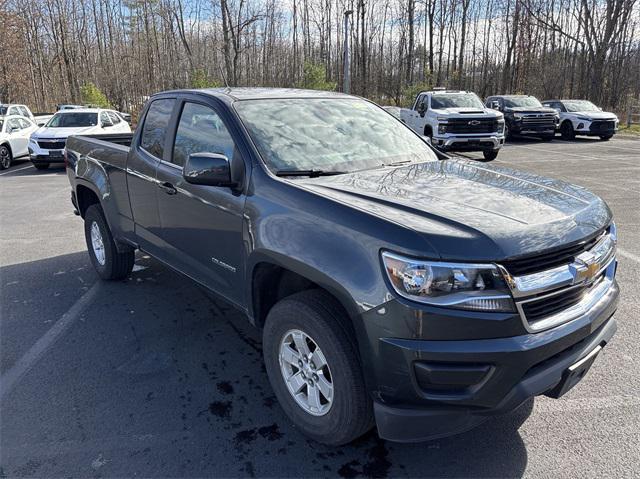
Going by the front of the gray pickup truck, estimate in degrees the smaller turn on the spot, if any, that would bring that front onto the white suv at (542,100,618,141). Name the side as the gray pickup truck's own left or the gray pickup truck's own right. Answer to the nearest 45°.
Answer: approximately 90° to the gray pickup truck's own left

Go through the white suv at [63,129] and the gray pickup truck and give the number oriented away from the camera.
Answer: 0

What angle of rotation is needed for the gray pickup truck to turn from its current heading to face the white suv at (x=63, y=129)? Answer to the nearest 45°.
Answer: approximately 180°

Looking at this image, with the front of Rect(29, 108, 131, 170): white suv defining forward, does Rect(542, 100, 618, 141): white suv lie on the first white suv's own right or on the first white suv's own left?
on the first white suv's own left

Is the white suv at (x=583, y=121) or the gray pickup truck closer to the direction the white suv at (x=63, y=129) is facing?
the gray pickup truck

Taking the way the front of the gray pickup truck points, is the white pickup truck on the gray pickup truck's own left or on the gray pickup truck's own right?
on the gray pickup truck's own left

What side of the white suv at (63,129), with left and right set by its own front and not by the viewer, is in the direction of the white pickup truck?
left

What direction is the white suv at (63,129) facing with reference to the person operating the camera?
facing the viewer and to the left of the viewer

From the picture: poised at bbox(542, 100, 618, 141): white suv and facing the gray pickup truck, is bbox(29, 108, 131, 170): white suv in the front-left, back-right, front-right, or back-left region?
front-right

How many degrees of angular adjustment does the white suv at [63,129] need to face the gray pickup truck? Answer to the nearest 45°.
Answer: approximately 45° to its left
